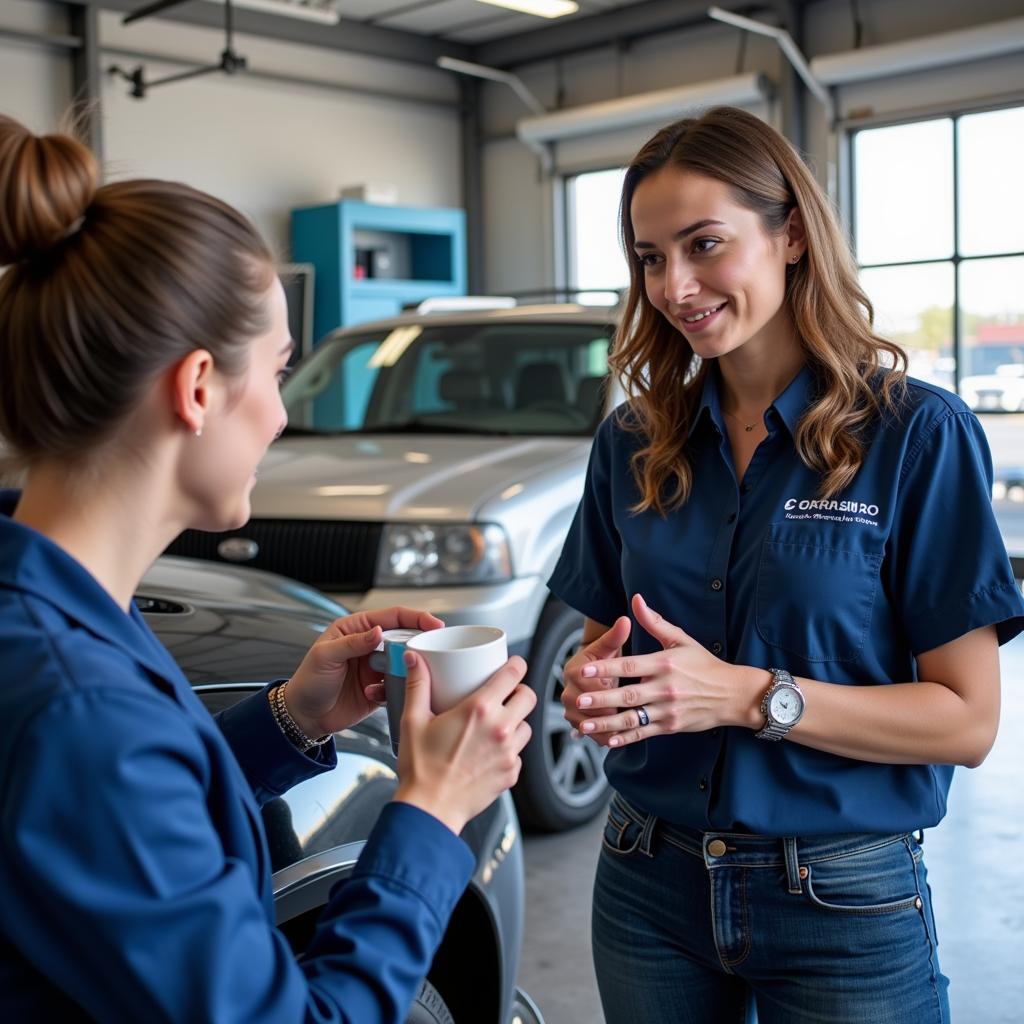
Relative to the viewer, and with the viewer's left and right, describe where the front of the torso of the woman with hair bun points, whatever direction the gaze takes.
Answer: facing away from the viewer and to the right of the viewer

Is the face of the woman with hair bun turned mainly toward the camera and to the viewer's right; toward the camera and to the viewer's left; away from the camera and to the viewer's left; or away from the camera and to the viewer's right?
away from the camera and to the viewer's right

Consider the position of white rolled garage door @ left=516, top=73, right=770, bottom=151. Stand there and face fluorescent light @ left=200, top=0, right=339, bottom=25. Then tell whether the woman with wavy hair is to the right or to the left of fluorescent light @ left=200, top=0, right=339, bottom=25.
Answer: left

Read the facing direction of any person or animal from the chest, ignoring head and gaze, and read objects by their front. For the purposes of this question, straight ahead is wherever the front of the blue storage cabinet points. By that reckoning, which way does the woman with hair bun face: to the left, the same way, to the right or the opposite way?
to the left

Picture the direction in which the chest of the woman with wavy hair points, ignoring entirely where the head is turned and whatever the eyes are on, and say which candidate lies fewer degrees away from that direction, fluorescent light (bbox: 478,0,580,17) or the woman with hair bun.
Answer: the woman with hair bun

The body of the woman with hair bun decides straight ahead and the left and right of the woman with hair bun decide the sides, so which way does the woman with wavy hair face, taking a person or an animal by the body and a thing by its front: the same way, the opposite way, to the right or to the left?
the opposite way

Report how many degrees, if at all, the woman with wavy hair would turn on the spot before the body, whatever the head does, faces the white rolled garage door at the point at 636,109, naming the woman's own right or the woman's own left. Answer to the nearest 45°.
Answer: approximately 135° to the woman's own right

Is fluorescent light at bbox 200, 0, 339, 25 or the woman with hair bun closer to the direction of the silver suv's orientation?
the woman with hair bun

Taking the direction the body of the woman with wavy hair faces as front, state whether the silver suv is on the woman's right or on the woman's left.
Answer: on the woman's right

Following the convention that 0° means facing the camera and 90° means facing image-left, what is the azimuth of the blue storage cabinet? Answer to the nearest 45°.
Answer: approximately 315°

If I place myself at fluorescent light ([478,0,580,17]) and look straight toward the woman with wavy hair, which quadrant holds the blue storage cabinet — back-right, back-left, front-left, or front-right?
back-right

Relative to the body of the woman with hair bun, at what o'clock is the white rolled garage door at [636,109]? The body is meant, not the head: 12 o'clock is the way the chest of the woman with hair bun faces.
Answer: The white rolled garage door is roughly at 11 o'clock from the woman with hair bun.
